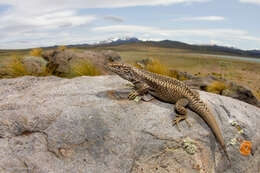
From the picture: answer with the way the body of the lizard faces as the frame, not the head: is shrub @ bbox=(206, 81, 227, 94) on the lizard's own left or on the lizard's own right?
on the lizard's own right

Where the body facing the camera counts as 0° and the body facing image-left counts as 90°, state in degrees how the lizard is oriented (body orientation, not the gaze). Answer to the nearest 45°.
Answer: approximately 90°

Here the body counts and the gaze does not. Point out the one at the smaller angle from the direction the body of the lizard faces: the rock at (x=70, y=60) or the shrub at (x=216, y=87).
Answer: the rock

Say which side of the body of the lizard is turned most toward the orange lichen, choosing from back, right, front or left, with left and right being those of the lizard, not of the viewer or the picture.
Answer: back

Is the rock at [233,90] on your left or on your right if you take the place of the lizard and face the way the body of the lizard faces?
on your right

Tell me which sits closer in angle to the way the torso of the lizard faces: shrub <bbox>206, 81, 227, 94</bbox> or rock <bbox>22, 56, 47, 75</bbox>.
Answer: the rock

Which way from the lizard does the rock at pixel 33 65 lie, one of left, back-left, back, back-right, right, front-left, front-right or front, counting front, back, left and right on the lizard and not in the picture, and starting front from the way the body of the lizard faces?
front-right

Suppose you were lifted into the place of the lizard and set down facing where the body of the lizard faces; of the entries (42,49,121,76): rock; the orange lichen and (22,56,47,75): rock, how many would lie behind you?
1

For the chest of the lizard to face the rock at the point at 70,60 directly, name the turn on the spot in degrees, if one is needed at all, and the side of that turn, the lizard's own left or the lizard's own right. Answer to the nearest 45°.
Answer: approximately 45° to the lizard's own right
